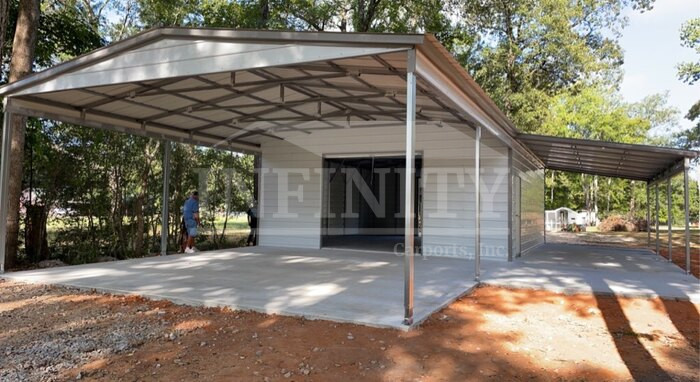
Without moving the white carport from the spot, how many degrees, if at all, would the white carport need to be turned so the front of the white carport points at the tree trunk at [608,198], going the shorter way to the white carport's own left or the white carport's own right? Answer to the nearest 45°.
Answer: approximately 180°

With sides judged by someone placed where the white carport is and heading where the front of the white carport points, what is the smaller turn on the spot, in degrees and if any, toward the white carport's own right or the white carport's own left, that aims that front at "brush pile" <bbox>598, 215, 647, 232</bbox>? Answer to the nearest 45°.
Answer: approximately 180°

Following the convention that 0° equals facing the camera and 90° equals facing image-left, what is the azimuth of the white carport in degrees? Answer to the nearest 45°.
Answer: approximately 45°

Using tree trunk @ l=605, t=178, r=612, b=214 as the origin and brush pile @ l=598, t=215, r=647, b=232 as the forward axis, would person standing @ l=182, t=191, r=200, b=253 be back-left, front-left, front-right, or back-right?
front-right

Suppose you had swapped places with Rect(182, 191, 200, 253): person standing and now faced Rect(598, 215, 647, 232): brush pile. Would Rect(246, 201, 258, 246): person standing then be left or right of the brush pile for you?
left

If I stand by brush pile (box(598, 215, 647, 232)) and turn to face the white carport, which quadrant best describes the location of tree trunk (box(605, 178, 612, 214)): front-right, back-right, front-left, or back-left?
back-right
